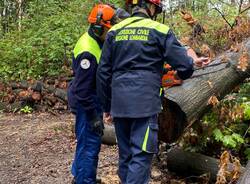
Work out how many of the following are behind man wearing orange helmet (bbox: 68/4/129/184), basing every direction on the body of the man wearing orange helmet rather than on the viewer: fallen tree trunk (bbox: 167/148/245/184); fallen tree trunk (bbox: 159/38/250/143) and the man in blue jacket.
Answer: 0

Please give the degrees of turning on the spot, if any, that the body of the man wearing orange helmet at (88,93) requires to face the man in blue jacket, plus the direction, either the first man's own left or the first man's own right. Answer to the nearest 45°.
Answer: approximately 45° to the first man's own right

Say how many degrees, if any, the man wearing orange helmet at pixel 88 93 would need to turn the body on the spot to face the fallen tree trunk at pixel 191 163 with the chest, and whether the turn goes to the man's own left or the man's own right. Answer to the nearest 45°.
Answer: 0° — they already face it

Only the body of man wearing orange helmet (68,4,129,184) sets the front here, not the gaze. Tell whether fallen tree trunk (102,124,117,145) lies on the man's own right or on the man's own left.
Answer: on the man's own left

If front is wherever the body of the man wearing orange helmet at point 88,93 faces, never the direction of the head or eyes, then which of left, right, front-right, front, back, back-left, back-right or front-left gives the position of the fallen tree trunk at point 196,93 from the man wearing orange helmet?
front

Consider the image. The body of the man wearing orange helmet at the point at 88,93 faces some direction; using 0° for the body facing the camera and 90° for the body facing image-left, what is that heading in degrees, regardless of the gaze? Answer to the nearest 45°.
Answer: approximately 270°
